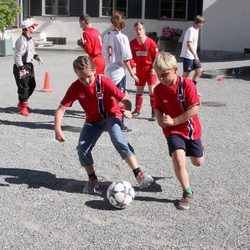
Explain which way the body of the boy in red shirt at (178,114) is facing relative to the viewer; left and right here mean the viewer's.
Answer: facing the viewer and to the left of the viewer

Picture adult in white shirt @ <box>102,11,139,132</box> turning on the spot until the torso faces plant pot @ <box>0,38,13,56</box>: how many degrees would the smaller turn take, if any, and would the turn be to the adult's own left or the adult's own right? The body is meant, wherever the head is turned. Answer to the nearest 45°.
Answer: approximately 45° to the adult's own left

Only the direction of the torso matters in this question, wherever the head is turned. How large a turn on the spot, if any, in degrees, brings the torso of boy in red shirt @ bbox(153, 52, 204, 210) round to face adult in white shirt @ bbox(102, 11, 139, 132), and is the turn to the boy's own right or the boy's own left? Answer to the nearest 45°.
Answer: approximately 135° to the boy's own right

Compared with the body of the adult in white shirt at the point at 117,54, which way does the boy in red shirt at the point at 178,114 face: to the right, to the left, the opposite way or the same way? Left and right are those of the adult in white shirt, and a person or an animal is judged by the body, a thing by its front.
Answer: the opposite way

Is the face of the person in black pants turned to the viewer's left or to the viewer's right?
to the viewer's right

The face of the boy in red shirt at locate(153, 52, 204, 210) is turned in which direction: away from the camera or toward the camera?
toward the camera

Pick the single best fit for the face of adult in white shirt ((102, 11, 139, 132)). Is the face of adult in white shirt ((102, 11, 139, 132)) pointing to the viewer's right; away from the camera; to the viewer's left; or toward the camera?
away from the camera

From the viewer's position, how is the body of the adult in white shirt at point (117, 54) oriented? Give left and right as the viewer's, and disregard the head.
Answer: facing away from the viewer and to the right of the viewer

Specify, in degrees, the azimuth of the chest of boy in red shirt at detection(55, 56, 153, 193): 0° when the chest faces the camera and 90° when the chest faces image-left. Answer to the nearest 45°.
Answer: approximately 0°

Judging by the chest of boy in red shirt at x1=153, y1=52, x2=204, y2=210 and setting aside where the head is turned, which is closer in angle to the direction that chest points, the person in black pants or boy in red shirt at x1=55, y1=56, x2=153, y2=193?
the boy in red shirt

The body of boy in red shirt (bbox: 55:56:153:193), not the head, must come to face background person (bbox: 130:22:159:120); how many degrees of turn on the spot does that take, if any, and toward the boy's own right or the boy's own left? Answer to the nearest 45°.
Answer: approximately 180°

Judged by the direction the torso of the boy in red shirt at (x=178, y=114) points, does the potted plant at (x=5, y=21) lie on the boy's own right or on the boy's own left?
on the boy's own right

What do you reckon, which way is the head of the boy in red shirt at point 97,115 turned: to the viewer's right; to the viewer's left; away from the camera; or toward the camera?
toward the camera
